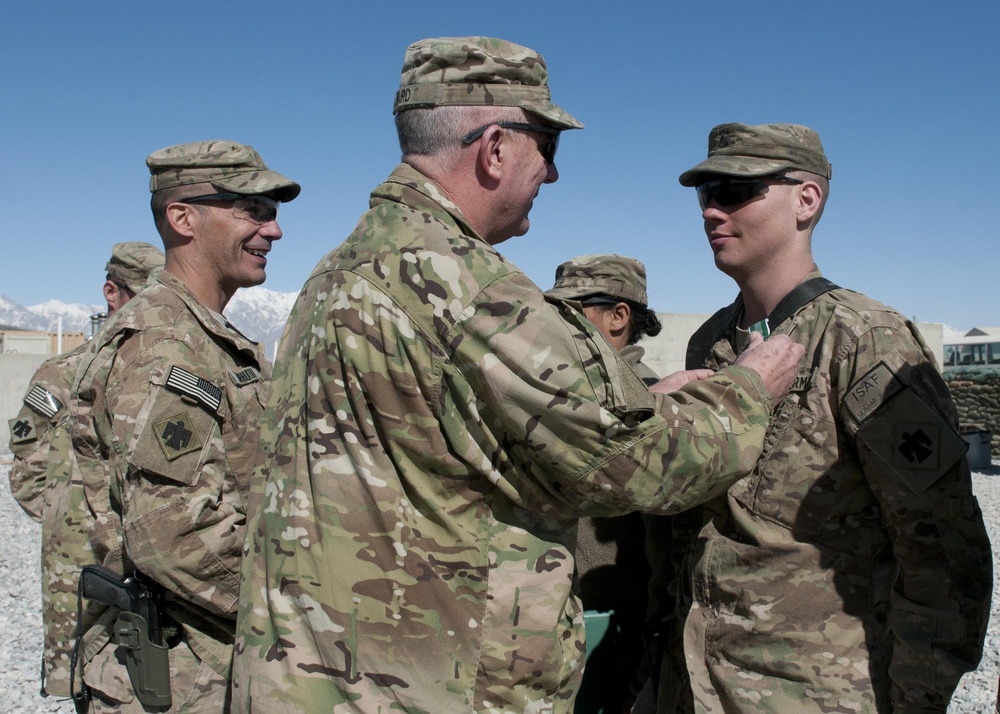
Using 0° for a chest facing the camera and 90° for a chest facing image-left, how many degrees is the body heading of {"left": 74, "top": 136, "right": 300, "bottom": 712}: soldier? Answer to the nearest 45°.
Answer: approximately 270°

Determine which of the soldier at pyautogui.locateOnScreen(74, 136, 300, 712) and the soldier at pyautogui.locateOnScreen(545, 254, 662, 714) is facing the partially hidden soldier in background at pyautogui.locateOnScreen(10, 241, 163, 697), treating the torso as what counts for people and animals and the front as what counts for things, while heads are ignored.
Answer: the soldier at pyautogui.locateOnScreen(545, 254, 662, 714)

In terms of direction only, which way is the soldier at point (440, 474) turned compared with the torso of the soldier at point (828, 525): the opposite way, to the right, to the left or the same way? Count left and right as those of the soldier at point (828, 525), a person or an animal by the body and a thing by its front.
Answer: the opposite way

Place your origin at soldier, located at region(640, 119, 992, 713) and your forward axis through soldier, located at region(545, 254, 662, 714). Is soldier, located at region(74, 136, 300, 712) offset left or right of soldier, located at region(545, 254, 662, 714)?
left

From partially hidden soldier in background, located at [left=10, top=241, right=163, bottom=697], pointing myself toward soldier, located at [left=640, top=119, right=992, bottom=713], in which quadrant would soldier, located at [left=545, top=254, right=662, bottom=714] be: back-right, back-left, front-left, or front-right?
front-left

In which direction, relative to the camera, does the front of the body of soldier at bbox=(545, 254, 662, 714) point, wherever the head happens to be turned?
to the viewer's left

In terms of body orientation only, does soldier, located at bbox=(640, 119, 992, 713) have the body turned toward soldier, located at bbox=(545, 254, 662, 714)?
no

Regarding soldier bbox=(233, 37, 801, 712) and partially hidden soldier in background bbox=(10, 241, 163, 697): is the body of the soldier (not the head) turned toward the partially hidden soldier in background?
no

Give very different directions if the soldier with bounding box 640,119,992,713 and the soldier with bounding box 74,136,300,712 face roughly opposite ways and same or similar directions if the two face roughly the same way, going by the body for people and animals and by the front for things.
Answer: very different directions

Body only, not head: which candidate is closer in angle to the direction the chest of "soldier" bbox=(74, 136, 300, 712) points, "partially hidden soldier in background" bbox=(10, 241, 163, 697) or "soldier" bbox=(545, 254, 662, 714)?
the soldier

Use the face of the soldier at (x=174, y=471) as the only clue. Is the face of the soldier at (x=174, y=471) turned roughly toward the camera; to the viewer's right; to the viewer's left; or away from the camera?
to the viewer's right

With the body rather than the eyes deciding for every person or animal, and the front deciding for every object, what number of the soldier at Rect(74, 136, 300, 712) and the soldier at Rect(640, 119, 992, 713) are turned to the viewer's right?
1

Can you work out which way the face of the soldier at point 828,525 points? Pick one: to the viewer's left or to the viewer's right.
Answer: to the viewer's left

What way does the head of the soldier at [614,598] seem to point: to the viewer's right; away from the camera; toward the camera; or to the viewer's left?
to the viewer's left

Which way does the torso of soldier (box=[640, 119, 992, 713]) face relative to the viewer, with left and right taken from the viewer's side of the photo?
facing the viewer and to the left of the viewer

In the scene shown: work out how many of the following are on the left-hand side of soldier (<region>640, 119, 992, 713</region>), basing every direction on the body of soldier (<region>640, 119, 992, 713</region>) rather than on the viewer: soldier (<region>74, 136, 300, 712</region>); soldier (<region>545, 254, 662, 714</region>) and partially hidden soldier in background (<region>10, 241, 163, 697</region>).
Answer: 0
